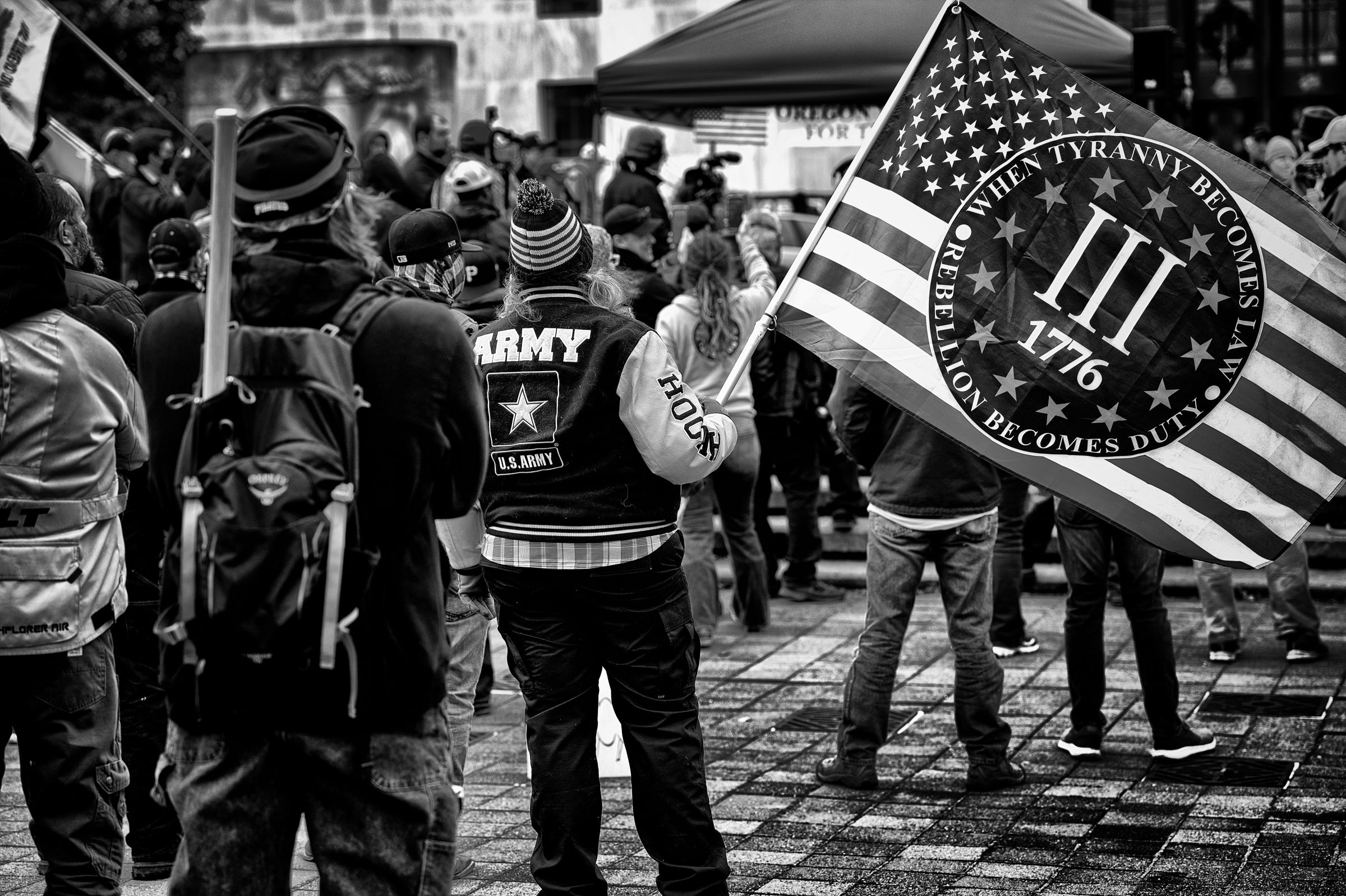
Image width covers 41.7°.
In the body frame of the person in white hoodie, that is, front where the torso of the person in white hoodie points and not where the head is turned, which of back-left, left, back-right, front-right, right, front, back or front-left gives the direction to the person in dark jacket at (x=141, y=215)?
front-left

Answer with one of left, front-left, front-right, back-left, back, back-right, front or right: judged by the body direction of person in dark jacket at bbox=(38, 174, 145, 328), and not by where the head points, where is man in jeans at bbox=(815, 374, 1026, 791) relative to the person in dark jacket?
front-right

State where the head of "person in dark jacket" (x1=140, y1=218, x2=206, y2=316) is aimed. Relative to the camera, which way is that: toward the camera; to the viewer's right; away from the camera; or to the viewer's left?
away from the camera

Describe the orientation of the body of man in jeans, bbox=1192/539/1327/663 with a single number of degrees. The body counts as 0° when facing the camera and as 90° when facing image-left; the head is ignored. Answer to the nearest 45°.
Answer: approximately 180°

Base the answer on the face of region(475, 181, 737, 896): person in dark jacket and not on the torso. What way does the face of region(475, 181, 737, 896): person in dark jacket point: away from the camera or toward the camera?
away from the camera

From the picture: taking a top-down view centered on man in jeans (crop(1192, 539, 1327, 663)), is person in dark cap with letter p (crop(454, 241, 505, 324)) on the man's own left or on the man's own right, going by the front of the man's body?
on the man's own left

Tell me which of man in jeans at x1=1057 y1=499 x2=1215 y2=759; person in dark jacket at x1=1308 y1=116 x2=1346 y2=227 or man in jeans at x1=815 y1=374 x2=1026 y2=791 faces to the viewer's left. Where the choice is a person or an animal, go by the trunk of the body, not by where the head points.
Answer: the person in dark jacket

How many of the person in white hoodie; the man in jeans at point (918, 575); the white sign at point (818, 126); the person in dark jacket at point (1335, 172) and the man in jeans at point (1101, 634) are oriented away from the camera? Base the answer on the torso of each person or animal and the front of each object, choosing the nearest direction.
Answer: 3

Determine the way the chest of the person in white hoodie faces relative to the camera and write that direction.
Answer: away from the camera

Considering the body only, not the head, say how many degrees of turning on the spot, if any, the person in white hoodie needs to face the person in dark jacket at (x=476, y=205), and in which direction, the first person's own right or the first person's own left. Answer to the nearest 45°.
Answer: approximately 90° to the first person's own left

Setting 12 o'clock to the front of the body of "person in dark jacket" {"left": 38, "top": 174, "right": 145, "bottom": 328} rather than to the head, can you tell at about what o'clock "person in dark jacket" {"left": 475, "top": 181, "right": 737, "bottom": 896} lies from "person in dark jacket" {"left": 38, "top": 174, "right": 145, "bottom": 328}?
"person in dark jacket" {"left": 475, "top": 181, "right": 737, "bottom": 896} is roughly at 3 o'clock from "person in dark jacket" {"left": 38, "top": 174, "right": 145, "bottom": 328}.

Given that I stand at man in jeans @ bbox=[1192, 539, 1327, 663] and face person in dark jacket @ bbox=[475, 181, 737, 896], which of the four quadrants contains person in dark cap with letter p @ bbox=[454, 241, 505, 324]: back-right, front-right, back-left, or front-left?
front-right

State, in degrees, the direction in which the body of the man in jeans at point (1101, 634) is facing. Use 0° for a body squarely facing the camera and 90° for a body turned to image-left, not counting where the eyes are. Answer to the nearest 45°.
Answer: approximately 180°

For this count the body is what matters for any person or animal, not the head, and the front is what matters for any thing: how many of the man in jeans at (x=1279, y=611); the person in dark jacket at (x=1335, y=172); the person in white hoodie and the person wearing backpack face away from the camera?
3

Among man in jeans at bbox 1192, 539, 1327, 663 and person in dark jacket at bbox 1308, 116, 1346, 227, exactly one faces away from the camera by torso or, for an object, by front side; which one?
the man in jeans

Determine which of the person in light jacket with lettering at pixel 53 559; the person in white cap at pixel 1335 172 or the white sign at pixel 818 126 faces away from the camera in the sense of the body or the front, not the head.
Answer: the person in light jacket with lettering at pixel 53 559

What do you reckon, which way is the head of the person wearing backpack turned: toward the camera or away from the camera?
away from the camera
